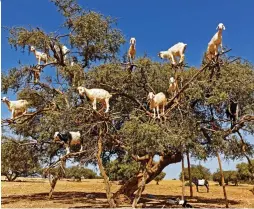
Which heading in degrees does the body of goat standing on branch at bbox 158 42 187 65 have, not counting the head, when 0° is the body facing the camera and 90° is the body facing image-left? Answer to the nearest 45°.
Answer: approximately 90°

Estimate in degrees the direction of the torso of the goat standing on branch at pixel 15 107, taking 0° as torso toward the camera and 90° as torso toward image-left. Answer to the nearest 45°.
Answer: approximately 90°

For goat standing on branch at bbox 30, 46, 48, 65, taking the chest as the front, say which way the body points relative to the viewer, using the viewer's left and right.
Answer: facing to the left of the viewer

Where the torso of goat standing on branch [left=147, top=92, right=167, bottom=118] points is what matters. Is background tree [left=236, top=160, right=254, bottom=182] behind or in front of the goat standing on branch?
behind

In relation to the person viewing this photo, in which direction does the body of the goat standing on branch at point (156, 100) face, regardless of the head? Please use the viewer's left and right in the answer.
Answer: facing the viewer and to the left of the viewer

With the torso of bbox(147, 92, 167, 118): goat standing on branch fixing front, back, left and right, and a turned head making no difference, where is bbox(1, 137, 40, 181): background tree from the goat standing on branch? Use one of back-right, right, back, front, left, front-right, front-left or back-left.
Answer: right

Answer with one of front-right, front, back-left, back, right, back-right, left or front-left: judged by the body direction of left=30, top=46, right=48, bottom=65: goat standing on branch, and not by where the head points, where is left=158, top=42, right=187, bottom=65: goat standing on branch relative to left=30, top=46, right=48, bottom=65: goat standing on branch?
back-left
